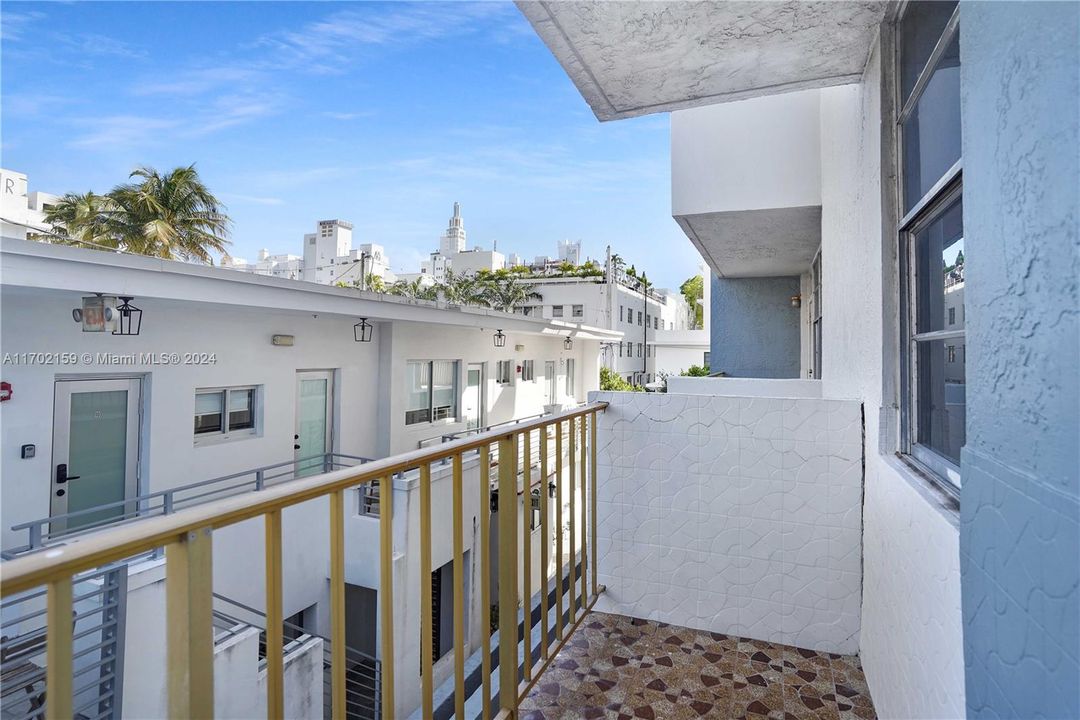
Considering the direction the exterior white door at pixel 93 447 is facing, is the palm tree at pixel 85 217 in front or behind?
behind

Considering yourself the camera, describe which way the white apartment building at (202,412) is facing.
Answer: facing the viewer and to the right of the viewer

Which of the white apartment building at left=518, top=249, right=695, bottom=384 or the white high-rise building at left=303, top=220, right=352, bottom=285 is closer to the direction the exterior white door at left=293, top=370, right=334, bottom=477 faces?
the white apartment building

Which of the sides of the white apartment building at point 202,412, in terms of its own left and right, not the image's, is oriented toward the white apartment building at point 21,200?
back

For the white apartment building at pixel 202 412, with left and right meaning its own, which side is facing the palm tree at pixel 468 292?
left

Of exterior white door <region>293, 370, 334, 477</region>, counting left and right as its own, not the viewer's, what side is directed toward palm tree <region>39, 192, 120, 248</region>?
back

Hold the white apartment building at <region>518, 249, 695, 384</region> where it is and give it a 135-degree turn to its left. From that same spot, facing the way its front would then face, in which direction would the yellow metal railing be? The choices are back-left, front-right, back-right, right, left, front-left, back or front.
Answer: right

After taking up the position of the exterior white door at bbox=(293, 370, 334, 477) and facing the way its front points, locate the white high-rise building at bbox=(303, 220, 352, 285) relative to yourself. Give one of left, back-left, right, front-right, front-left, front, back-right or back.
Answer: back-left

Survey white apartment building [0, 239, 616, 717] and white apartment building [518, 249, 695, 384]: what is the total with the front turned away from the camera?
0

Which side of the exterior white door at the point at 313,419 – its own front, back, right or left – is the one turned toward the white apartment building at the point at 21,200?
back

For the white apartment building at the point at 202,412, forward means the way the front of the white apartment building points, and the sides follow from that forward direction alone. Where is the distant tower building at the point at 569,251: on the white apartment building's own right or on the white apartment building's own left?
on the white apartment building's own left

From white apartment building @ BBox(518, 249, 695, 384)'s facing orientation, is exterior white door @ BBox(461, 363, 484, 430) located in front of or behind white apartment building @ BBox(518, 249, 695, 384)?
in front
